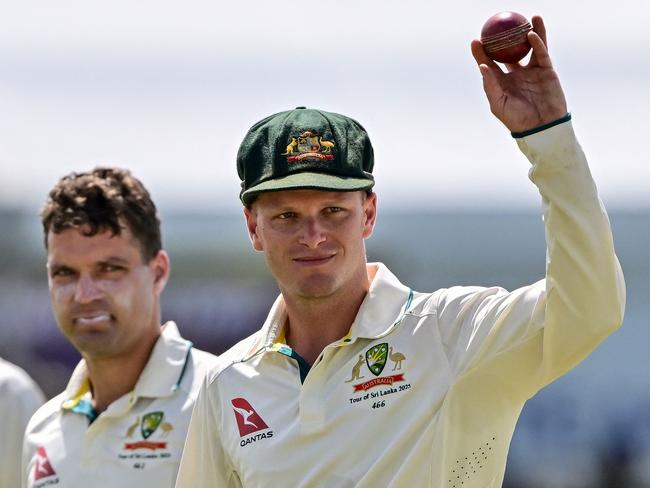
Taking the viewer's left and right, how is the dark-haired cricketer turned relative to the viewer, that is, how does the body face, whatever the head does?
facing the viewer and to the left of the viewer

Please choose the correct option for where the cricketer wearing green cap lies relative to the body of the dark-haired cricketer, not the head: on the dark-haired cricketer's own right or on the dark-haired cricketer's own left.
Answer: on the dark-haired cricketer's own left
